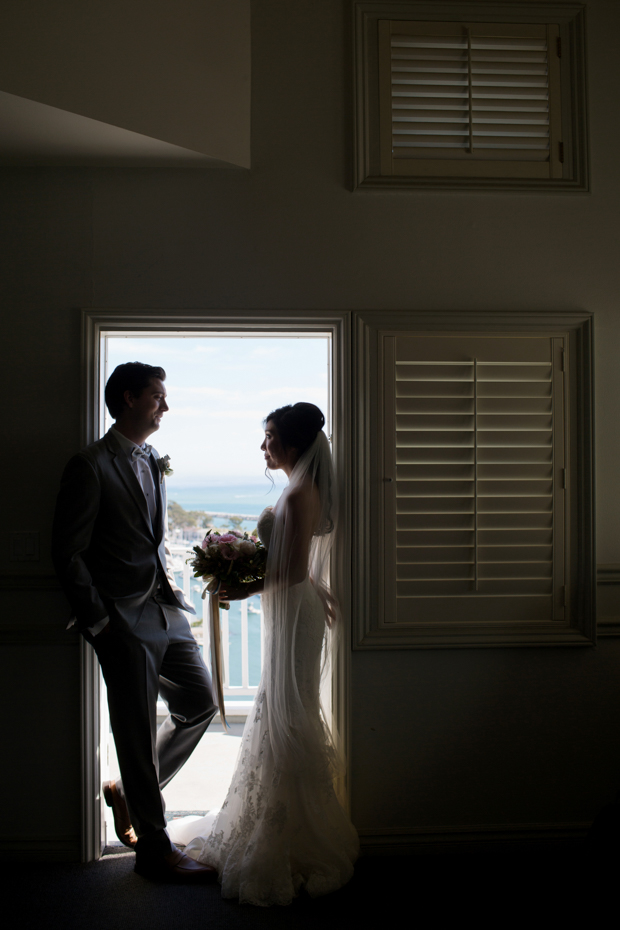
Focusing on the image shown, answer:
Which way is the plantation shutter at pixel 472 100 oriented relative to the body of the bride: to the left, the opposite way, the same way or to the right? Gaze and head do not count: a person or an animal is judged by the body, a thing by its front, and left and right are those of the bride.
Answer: to the left

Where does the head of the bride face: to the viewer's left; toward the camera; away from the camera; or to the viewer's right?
to the viewer's left

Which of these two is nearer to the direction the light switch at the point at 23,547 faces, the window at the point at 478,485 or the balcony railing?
the window

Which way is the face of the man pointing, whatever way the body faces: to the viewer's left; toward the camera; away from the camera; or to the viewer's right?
to the viewer's right

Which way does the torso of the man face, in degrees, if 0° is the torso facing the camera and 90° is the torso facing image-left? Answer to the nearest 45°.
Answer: approximately 315°

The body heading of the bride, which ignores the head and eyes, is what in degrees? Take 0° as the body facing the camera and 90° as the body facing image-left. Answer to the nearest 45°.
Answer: approximately 90°

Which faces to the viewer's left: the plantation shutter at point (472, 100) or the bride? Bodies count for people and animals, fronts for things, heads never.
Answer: the bride

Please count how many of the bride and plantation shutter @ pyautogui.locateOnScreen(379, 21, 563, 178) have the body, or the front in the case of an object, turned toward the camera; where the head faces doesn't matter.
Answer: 1
